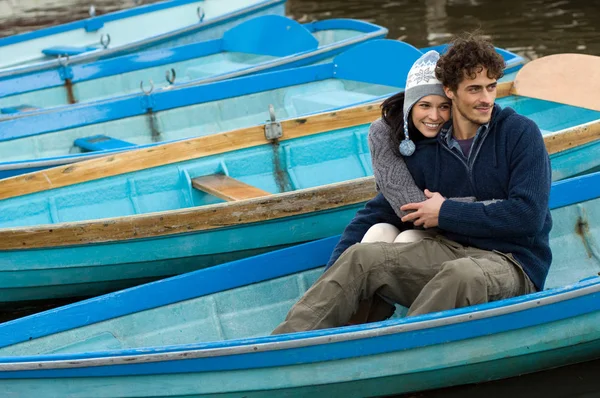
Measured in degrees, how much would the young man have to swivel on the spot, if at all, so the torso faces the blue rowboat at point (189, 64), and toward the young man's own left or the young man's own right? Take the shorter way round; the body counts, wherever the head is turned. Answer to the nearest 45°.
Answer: approximately 90° to the young man's own right

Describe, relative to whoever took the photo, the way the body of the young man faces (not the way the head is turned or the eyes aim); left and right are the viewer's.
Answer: facing the viewer and to the left of the viewer
